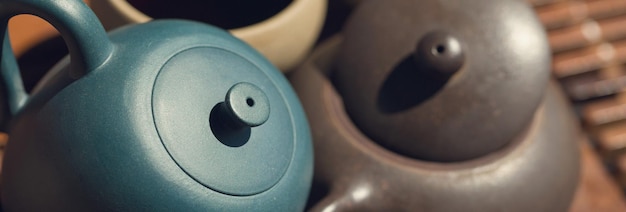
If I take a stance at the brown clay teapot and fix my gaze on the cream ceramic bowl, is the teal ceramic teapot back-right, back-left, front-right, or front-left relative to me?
front-left

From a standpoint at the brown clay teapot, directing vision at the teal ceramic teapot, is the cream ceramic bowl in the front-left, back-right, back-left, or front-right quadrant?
front-right

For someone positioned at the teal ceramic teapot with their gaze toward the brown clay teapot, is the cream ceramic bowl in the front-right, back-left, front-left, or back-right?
front-left

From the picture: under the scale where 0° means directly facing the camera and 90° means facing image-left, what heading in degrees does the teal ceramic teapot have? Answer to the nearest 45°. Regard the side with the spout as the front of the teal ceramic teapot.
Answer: approximately 315°
